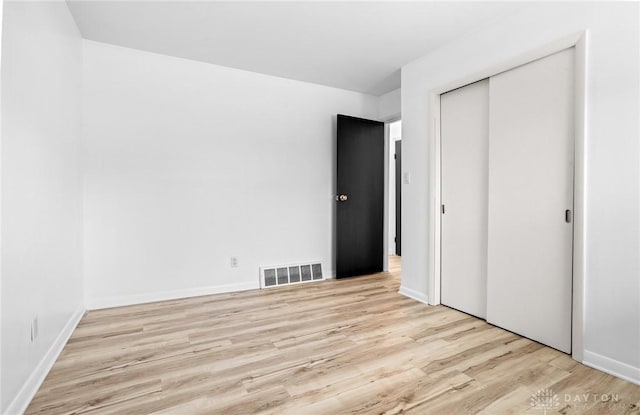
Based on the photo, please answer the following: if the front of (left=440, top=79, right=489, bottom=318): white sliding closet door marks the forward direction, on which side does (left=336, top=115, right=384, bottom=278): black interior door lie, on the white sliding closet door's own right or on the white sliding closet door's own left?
on the white sliding closet door's own right

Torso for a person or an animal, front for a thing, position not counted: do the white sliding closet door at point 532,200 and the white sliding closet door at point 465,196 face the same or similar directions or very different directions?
same or similar directions

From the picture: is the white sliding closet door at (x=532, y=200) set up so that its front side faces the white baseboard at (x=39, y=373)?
yes

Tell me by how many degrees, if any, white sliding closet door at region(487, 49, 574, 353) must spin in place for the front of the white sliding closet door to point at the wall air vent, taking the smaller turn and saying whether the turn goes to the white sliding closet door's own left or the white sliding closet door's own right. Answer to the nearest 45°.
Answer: approximately 45° to the white sliding closet door's own right

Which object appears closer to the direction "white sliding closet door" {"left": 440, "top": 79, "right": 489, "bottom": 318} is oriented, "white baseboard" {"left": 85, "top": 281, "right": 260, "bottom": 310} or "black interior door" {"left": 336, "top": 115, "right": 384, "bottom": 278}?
the white baseboard

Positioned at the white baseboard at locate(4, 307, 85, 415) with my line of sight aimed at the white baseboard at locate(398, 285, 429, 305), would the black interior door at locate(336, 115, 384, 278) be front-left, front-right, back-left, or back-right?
front-left

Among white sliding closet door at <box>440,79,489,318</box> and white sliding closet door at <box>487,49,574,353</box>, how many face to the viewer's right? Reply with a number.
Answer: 0

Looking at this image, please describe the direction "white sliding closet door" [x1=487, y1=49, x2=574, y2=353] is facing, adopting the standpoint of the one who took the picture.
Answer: facing the viewer and to the left of the viewer

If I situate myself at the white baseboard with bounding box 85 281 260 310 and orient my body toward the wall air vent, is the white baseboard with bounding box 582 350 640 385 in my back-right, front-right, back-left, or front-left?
front-right

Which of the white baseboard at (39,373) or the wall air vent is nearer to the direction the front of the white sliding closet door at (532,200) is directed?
the white baseboard

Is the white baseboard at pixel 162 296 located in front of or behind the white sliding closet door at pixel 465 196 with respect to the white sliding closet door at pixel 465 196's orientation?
in front
